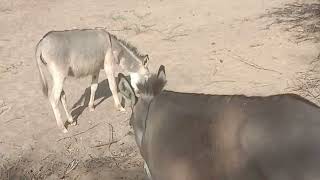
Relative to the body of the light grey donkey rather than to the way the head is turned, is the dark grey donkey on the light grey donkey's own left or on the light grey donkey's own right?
on the light grey donkey's own right

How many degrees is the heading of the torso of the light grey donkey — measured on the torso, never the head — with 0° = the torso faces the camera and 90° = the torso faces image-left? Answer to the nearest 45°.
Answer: approximately 225°
